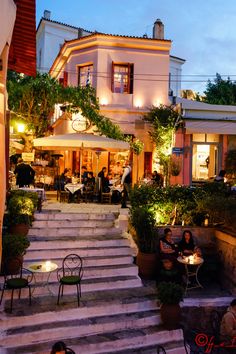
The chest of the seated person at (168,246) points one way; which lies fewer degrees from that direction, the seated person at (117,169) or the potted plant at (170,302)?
the potted plant

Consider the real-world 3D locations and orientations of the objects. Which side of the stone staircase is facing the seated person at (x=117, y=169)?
back

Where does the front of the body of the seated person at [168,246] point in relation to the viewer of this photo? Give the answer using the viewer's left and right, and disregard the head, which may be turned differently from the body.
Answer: facing the viewer and to the right of the viewer

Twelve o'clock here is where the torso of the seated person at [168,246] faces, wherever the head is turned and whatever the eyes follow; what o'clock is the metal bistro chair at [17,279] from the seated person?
The metal bistro chair is roughly at 3 o'clock from the seated person.

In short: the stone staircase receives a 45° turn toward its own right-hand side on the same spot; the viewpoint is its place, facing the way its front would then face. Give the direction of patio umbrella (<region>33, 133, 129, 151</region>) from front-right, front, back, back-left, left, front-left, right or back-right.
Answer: back-right

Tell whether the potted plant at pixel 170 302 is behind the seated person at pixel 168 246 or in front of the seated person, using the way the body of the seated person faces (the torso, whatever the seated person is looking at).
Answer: in front

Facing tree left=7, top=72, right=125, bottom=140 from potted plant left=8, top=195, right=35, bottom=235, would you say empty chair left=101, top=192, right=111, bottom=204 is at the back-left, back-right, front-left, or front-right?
front-right

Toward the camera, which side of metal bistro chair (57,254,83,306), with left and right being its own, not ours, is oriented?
front

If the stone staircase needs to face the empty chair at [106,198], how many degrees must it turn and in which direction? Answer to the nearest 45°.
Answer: approximately 180°

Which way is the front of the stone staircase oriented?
toward the camera

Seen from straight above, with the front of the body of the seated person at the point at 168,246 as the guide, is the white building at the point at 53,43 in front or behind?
behind

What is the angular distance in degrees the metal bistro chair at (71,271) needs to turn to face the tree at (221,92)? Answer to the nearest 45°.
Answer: approximately 135° to its left
